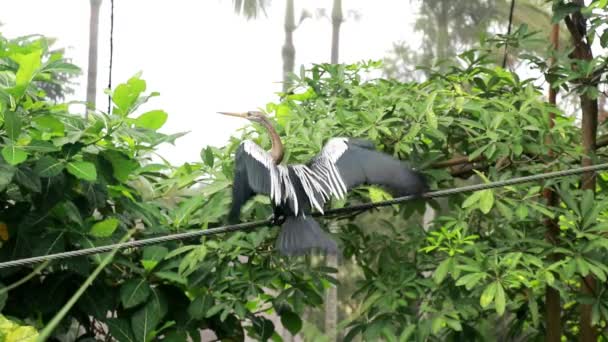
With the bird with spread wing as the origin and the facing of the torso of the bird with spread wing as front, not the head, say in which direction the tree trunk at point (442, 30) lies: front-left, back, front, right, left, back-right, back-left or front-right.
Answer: front-right

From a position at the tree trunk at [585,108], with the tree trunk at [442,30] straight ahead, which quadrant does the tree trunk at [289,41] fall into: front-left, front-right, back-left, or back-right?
front-left

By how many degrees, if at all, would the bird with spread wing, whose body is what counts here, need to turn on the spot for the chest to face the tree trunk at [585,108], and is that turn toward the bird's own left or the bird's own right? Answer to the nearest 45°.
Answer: approximately 90° to the bird's own right

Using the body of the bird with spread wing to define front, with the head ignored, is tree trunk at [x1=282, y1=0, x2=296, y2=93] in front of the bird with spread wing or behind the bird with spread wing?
in front

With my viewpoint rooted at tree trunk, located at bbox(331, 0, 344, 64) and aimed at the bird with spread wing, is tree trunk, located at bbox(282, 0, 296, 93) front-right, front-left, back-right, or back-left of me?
front-right

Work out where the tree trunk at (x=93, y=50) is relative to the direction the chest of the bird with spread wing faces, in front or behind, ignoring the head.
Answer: in front

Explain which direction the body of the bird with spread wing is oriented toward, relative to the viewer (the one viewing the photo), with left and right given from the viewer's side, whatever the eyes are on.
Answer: facing away from the viewer and to the left of the viewer

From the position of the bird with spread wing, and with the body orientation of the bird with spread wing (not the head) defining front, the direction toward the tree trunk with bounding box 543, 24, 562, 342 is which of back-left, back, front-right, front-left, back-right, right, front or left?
right

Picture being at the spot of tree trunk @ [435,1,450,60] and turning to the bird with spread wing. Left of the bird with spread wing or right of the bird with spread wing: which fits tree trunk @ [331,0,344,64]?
right
